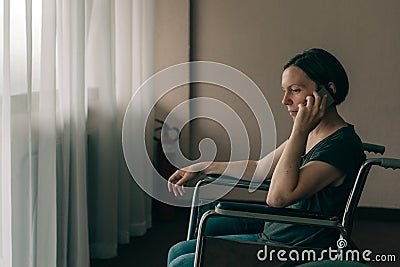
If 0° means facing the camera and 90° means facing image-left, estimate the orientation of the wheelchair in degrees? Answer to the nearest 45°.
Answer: approximately 90°

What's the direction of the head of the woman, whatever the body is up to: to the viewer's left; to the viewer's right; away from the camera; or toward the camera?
to the viewer's left
